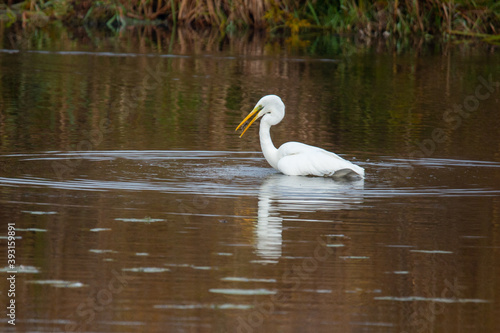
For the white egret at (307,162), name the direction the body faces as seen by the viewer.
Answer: to the viewer's left
